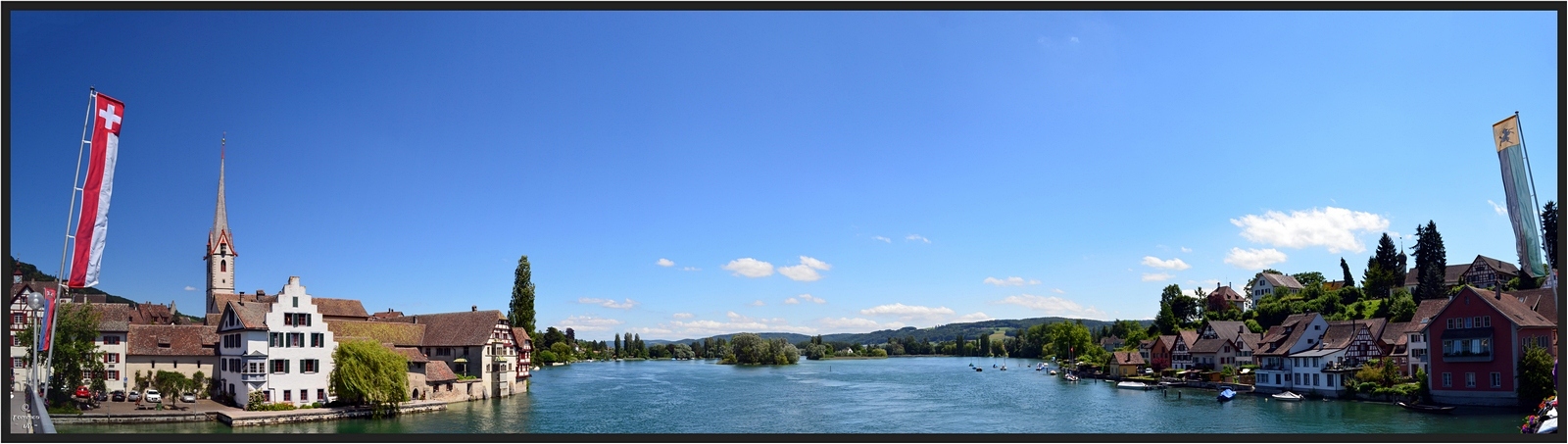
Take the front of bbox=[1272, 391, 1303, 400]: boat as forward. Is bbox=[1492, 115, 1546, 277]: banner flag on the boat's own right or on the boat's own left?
on the boat's own left

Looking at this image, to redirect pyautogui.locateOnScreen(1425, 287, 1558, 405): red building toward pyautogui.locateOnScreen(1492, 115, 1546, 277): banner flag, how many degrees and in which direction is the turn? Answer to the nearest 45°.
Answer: approximately 45° to its left

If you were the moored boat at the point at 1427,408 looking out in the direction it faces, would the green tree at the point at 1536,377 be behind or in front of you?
behind

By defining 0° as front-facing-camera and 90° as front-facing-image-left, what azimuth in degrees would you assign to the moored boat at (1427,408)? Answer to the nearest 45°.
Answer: approximately 90°

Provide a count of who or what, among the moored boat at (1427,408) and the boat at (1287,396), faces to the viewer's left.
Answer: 2

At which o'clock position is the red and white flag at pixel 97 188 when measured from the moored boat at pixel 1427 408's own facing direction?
The red and white flag is roughly at 10 o'clock from the moored boat.

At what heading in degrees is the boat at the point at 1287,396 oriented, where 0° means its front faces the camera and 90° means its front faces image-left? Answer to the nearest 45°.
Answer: approximately 90°

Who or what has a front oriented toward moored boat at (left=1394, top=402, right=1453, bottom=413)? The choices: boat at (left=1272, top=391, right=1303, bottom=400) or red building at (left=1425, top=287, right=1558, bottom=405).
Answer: the red building

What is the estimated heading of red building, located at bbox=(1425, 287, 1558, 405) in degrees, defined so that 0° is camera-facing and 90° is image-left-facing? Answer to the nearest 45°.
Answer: approximately 45°
